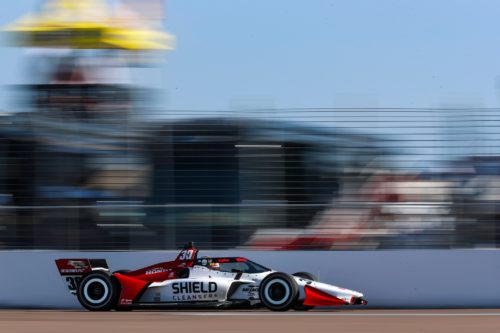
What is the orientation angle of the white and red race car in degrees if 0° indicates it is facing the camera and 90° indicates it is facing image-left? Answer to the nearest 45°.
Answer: approximately 270°
